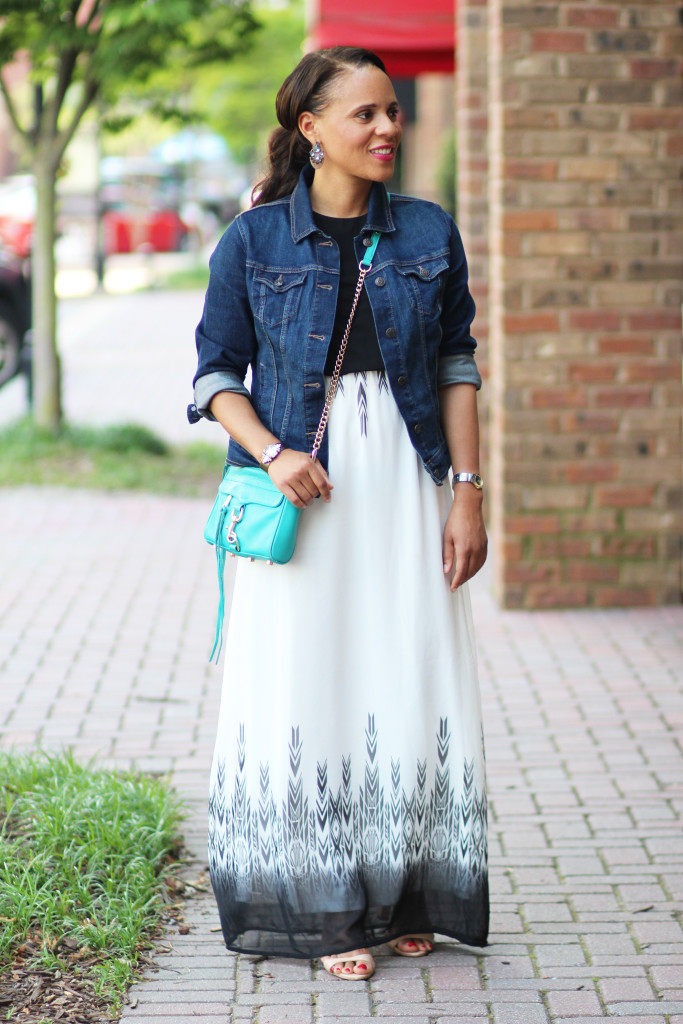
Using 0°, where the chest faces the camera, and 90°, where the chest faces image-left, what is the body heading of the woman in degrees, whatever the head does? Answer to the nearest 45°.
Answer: approximately 0°

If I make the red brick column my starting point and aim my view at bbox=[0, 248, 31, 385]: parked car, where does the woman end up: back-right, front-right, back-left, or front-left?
back-left

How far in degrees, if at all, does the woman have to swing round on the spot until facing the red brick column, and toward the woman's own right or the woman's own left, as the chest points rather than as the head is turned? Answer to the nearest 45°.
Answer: approximately 180°

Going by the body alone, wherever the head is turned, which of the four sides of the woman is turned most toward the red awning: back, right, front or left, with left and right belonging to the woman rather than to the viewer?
back

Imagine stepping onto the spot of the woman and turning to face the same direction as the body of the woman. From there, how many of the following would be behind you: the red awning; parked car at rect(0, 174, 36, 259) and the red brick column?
3

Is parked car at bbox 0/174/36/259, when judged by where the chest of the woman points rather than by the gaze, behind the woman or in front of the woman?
behind

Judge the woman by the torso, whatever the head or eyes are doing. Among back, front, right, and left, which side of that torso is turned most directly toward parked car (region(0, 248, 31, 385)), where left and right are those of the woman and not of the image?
back
